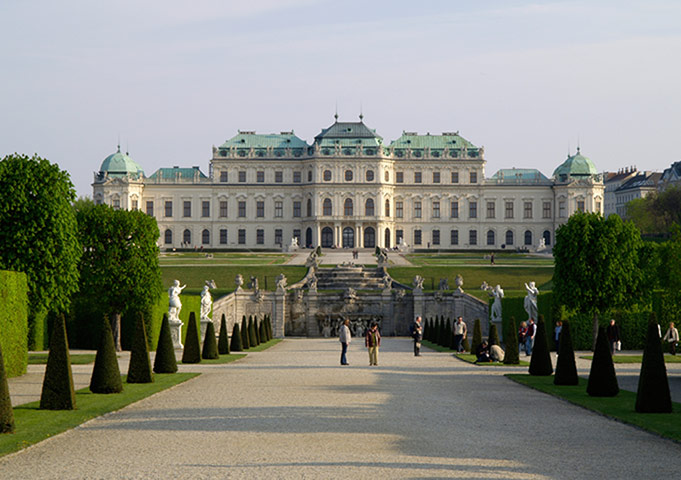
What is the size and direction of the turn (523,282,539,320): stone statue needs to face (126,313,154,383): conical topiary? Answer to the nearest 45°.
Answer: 0° — it already faces it

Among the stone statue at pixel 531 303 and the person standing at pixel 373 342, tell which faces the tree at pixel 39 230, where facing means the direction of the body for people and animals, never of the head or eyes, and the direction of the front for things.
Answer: the stone statue

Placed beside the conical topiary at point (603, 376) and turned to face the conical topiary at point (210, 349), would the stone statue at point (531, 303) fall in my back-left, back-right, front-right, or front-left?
front-right

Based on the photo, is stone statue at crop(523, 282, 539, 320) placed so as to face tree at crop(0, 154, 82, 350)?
yes

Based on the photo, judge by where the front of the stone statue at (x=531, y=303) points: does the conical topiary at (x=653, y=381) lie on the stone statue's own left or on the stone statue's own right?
on the stone statue's own left

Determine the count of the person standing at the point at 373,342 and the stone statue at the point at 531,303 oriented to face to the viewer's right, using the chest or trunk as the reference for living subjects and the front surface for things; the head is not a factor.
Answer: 0

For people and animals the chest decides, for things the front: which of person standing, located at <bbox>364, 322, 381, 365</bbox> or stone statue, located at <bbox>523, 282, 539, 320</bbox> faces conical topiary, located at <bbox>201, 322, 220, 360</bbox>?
the stone statue

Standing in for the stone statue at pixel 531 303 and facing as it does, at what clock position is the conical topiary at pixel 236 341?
The conical topiary is roughly at 1 o'clock from the stone statue.

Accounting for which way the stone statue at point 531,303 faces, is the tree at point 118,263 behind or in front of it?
in front

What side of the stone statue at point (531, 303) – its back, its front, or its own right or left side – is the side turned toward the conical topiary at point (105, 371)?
front

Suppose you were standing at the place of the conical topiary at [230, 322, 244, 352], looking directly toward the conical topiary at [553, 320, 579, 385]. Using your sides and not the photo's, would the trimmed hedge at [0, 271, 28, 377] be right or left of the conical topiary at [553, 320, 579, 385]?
right

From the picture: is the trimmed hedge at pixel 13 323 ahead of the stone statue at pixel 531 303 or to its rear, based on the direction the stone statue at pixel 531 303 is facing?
ahead

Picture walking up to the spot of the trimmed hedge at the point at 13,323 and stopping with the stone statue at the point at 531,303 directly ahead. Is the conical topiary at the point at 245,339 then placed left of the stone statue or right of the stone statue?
left

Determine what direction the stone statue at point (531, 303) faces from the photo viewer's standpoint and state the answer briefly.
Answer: facing the viewer and to the left of the viewer
